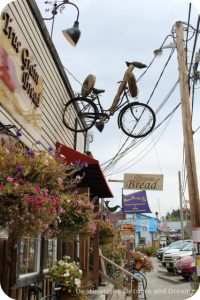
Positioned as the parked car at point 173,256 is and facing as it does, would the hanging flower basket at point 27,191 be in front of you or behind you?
in front

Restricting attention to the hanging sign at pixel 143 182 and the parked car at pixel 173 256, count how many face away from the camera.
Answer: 0

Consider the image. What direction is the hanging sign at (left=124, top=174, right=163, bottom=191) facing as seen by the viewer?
toward the camera

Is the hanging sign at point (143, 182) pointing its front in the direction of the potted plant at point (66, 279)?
yes

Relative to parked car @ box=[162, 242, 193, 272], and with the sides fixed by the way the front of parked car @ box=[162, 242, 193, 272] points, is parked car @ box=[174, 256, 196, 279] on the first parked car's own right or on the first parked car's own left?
on the first parked car's own left

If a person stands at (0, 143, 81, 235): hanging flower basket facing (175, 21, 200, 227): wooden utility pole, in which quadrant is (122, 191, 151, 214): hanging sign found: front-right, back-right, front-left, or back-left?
front-left

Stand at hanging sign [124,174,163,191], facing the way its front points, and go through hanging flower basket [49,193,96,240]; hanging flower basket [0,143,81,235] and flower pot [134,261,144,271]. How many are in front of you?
3

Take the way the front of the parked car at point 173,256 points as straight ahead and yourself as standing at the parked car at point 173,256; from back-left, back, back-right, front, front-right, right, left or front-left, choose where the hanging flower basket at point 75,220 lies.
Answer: front-left

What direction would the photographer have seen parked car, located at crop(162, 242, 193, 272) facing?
facing the viewer and to the left of the viewer

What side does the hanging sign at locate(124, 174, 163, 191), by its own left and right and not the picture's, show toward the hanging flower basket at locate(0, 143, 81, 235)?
front

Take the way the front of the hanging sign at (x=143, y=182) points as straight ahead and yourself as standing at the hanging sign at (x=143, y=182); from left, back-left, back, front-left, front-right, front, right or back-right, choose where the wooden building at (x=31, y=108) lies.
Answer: front
